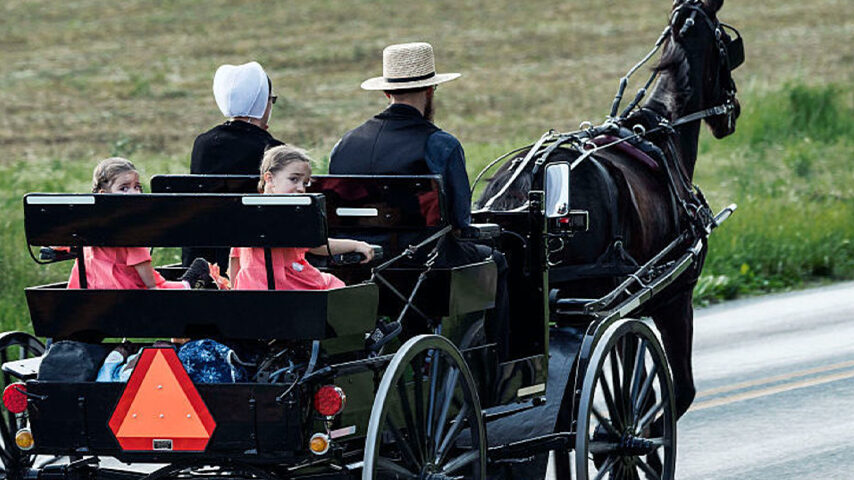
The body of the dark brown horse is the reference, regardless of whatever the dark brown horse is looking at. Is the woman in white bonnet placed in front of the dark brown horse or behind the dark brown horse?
behind

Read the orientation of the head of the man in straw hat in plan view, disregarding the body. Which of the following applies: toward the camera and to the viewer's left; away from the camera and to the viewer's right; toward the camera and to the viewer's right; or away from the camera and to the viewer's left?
away from the camera and to the viewer's right

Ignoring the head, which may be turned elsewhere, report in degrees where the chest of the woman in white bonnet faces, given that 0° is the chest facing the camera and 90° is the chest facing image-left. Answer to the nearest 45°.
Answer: approximately 225°

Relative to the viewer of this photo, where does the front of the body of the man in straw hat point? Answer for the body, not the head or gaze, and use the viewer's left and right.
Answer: facing away from the viewer and to the right of the viewer

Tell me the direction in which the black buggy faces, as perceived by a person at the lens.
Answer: facing away from the viewer and to the right of the viewer

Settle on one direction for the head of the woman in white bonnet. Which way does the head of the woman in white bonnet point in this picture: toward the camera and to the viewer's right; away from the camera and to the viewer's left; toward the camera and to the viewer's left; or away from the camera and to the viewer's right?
away from the camera and to the viewer's right

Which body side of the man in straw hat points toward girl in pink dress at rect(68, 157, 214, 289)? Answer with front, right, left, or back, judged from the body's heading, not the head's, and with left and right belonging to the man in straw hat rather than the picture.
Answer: back

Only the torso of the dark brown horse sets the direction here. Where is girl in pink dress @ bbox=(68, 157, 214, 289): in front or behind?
behind
